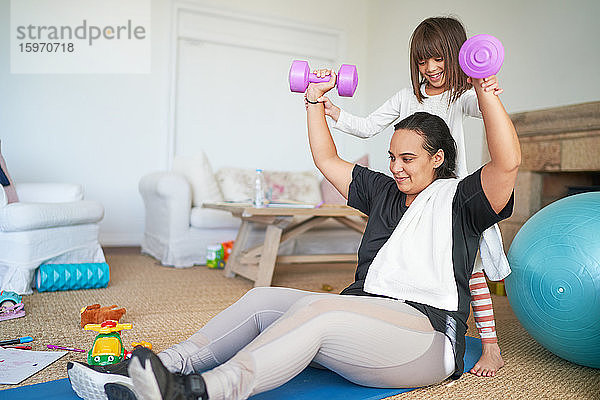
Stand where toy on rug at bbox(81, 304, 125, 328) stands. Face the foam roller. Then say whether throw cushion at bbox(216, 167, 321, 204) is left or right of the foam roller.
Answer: right

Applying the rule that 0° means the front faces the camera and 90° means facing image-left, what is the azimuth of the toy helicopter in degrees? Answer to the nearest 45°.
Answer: approximately 0°

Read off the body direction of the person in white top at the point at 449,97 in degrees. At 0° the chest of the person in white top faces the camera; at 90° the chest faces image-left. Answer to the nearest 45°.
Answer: approximately 45°

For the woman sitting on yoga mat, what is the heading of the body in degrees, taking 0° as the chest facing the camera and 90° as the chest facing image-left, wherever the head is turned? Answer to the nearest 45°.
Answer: approximately 45°

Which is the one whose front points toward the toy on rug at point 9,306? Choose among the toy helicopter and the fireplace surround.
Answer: the fireplace surround

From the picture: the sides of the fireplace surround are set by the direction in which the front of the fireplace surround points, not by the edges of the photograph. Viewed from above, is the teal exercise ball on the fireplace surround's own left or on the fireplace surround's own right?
on the fireplace surround's own left

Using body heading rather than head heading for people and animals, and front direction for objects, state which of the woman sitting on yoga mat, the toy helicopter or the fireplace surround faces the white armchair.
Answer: the fireplace surround

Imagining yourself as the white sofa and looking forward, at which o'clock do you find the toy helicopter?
The toy helicopter is roughly at 12 o'clock from the white sofa.

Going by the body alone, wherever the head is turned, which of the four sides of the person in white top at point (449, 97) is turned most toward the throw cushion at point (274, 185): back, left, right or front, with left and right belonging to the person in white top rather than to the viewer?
right

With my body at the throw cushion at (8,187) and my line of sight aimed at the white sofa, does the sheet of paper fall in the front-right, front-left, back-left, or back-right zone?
back-right

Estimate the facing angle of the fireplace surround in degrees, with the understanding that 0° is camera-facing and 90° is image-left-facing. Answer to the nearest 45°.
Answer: approximately 45°

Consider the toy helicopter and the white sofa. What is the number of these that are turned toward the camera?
2

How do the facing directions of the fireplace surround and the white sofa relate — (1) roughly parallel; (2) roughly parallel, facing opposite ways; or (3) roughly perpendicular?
roughly perpendicular
